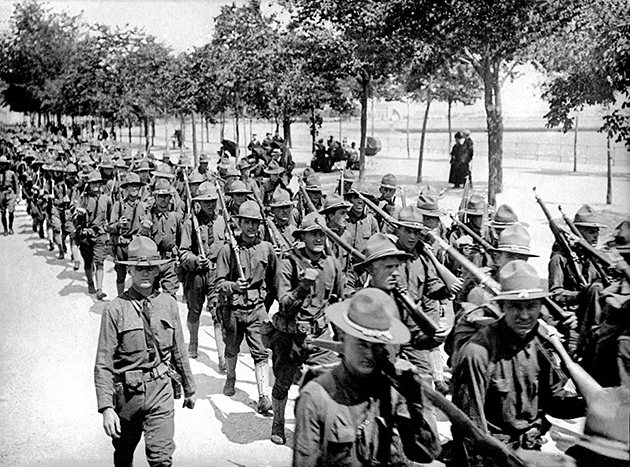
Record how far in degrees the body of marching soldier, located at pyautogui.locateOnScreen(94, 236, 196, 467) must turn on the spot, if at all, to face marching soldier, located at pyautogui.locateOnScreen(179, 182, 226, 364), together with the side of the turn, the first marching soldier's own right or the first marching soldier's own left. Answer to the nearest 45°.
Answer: approximately 180°

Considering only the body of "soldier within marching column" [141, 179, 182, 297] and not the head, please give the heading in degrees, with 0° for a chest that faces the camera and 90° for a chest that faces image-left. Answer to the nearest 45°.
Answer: approximately 0°

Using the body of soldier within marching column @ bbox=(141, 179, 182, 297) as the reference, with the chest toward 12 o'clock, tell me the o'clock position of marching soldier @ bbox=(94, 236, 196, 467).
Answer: The marching soldier is roughly at 12 o'clock from the soldier within marching column.

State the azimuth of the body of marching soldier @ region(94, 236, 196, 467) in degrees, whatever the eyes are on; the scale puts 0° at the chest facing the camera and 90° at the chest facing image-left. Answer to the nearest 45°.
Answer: approximately 0°

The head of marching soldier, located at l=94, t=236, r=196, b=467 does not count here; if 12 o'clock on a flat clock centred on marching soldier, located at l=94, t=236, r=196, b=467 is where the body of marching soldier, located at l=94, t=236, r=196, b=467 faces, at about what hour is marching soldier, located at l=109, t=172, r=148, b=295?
marching soldier, located at l=109, t=172, r=148, b=295 is roughly at 6 o'clock from marching soldier, located at l=94, t=236, r=196, b=467.

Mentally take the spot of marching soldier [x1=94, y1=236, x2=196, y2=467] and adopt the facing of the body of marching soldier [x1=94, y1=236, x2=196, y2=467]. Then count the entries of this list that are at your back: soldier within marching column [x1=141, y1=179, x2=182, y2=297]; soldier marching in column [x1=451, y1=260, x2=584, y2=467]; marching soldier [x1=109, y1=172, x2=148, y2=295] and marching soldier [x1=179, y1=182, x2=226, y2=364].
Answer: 3

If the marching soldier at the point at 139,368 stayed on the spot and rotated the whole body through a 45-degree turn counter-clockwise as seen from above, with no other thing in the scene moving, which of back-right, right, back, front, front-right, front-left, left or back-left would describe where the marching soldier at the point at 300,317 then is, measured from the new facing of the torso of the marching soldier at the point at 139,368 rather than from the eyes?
left

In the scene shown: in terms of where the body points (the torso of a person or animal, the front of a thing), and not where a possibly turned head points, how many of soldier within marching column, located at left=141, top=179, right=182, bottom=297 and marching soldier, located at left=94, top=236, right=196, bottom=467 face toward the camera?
2
